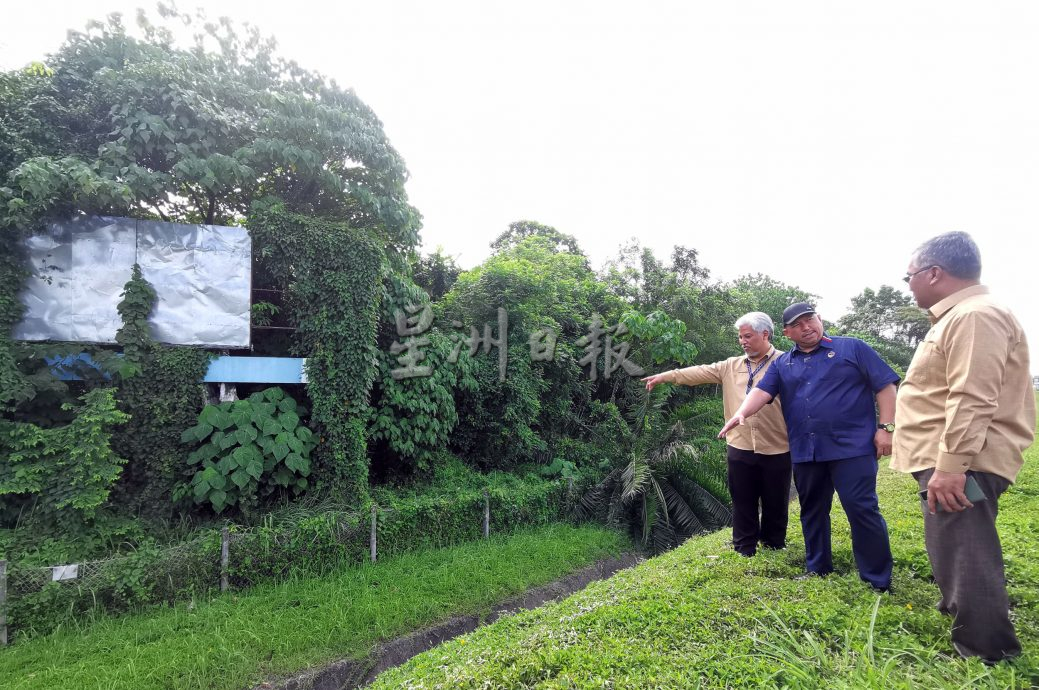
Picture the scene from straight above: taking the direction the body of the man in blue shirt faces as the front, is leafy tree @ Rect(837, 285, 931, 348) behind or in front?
behind

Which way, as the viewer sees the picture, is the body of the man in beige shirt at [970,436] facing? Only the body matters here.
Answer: to the viewer's left

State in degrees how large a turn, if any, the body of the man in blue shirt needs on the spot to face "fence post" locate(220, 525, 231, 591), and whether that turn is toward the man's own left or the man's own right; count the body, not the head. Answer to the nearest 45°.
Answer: approximately 45° to the man's own right

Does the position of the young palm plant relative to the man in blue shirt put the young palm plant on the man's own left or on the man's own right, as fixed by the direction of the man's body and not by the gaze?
on the man's own right

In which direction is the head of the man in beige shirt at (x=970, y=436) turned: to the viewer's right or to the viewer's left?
to the viewer's left

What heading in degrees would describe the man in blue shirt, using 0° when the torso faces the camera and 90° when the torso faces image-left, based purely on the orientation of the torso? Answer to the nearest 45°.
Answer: approximately 45°

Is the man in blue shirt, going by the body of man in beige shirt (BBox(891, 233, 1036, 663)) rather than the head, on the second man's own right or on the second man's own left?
on the second man's own right

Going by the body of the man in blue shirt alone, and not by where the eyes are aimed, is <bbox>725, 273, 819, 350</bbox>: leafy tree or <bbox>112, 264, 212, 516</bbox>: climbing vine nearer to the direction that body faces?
the climbing vine

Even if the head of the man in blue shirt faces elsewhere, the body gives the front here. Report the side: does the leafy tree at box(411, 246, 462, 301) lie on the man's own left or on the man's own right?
on the man's own right

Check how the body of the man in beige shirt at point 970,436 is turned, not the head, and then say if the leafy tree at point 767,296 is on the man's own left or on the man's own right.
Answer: on the man's own right

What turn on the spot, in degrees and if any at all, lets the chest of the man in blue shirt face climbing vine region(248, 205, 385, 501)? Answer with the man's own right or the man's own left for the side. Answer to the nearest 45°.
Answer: approximately 45° to the man's own right
